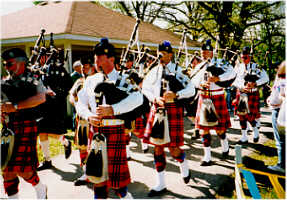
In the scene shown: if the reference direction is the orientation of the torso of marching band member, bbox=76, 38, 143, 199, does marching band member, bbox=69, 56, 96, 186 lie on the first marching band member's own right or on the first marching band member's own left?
on the first marching band member's own right

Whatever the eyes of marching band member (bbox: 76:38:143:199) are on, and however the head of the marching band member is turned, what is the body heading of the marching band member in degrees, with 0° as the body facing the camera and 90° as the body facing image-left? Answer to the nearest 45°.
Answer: approximately 45°

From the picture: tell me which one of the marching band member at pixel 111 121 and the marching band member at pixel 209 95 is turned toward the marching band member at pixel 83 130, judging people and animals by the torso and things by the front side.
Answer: the marching band member at pixel 209 95

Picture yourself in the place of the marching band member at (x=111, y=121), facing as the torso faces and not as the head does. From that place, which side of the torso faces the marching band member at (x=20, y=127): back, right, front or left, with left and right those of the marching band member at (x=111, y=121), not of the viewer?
right

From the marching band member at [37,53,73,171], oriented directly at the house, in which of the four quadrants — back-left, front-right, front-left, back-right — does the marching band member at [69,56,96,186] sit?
back-right

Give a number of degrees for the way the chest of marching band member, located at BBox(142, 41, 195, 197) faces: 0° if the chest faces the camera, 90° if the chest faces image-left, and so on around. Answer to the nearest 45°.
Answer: approximately 45°

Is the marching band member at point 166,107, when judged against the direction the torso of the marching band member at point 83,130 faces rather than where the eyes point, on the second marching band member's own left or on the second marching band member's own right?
on the second marching band member's own left
